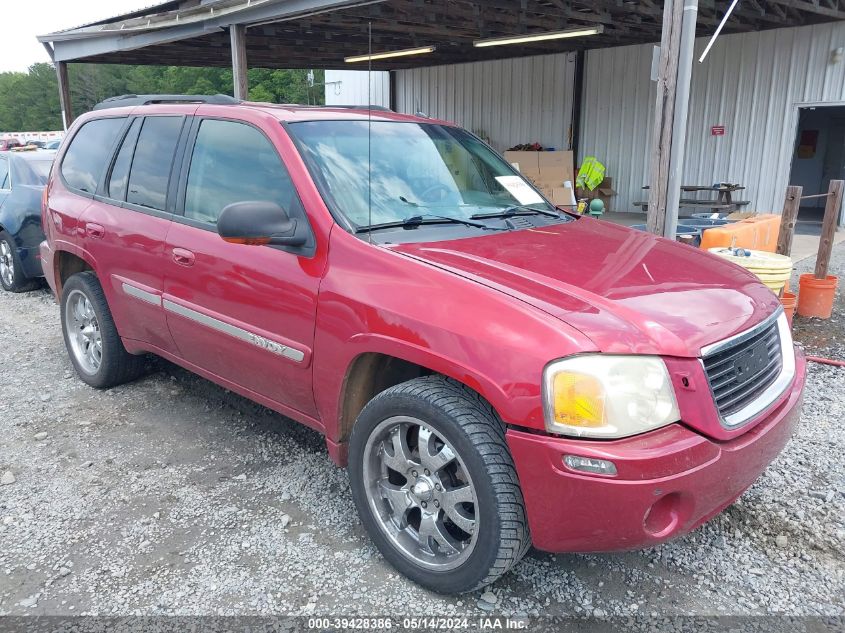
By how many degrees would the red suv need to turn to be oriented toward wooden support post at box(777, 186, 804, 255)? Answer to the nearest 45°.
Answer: approximately 90° to its left

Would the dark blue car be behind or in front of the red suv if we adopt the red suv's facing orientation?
behind

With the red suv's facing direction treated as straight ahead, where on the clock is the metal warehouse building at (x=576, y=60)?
The metal warehouse building is roughly at 8 o'clock from the red suv.

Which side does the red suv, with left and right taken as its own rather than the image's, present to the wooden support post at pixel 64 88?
back

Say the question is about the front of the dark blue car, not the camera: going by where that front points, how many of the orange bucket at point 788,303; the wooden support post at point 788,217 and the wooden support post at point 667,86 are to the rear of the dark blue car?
3

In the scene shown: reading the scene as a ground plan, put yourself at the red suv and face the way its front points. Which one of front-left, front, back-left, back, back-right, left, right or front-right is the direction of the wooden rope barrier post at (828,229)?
left

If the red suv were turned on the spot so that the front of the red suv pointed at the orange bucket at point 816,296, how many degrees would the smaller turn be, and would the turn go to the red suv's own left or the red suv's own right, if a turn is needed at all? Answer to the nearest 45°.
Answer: approximately 90° to the red suv's own left

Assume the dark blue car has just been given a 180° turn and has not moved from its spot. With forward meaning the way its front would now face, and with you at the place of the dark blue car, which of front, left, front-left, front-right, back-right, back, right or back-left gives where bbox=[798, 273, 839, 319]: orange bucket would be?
front

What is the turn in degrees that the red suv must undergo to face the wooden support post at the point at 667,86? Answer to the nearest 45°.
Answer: approximately 90° to its left

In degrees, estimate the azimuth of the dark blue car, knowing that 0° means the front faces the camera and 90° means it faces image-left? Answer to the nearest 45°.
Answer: approximately 135°

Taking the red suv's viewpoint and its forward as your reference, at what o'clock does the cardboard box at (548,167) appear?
The cardboard box is roughly at 8 o'clock from the red suv.

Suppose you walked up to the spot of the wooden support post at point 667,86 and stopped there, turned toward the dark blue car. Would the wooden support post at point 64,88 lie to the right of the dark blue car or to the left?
right
